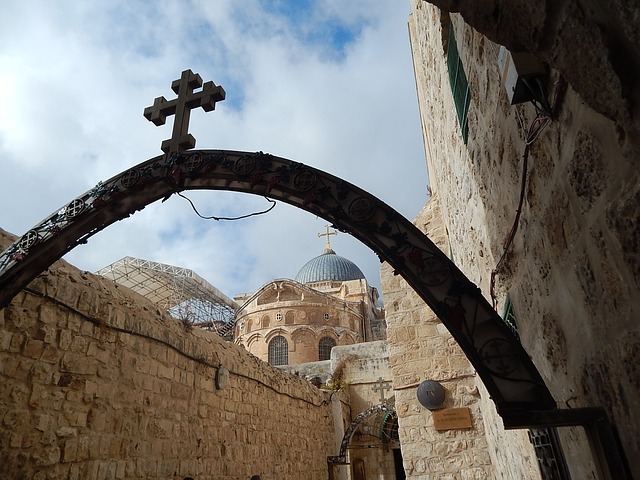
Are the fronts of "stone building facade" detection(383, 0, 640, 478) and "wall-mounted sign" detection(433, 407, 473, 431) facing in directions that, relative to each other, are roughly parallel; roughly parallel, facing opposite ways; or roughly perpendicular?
roughly perpendicular

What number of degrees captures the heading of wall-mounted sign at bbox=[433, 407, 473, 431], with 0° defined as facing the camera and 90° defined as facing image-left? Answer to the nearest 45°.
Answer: approximately 0°

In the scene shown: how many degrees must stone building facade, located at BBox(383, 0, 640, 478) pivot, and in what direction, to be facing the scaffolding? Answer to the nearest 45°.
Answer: approximately 45° to its right

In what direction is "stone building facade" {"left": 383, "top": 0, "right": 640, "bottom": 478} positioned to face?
to the viewer's left

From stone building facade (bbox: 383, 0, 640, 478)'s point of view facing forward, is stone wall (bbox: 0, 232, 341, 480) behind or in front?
in front

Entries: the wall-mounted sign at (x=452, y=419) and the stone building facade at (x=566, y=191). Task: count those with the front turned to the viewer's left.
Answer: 1

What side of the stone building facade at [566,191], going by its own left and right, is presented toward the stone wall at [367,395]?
right

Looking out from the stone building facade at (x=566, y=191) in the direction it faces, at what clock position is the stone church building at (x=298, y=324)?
The stone church building is roughly at 2 o'clock from the stone building facade.

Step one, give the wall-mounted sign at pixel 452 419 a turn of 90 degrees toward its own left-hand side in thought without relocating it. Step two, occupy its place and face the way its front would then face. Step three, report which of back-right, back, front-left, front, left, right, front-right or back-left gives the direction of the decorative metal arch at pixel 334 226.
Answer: right
